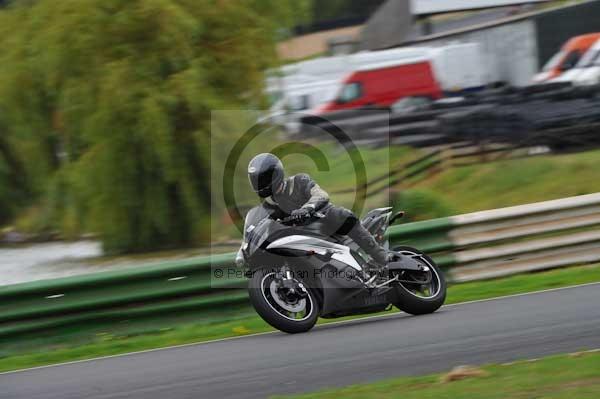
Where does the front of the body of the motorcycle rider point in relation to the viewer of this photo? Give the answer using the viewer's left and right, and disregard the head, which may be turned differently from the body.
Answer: facing the viewer and to the left of the viewer

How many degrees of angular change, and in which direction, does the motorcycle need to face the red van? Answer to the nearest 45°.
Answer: approximately 135° to its right

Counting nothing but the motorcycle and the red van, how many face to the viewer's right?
0

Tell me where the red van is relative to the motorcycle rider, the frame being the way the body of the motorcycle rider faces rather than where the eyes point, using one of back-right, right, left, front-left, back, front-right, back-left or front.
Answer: back-right

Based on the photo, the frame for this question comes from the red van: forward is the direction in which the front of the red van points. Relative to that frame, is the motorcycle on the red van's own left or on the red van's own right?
on the red van's own left

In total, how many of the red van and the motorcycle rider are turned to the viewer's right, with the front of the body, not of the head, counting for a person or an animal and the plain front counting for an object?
0

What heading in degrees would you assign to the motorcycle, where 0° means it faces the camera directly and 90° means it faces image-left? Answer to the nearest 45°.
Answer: approximately 45°

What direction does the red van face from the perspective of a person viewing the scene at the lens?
facing to the left of the viewer

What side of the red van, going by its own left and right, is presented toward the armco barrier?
left

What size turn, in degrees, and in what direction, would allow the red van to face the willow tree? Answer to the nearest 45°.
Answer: approximately 45° to its left

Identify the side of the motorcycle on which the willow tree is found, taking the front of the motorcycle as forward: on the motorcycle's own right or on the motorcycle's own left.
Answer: on the motorcycle's own right
